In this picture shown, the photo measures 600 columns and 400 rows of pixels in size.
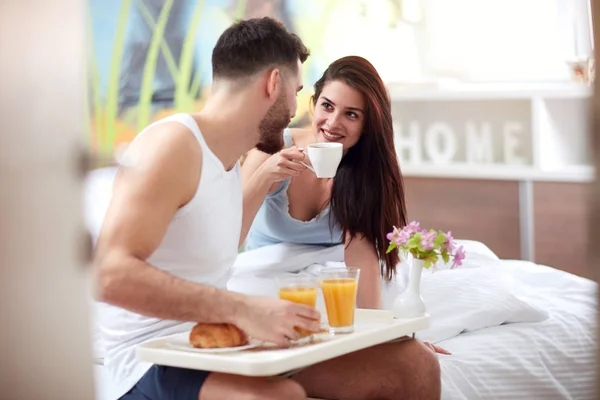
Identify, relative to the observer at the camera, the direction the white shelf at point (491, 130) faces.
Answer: facing the viewer

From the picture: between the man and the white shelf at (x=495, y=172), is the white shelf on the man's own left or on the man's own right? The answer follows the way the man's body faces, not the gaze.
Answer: on the man's own left

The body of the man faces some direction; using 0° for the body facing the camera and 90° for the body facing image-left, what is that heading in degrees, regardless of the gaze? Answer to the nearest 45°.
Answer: approximately 270°

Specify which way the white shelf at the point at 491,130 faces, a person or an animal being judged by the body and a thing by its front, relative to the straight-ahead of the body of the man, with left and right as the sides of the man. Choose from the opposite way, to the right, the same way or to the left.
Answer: to the right

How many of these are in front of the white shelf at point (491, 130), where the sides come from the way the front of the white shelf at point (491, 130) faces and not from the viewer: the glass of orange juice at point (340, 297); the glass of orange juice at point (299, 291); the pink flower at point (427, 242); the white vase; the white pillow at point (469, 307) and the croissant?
6

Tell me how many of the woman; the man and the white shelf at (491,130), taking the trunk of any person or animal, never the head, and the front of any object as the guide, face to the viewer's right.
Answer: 1

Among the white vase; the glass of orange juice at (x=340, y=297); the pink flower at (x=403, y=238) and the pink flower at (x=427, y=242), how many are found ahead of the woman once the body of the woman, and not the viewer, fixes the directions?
4

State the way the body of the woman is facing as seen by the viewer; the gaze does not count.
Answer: toward the camera

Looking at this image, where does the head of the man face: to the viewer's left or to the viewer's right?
to the viewer's right

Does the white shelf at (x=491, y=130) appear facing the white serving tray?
yes

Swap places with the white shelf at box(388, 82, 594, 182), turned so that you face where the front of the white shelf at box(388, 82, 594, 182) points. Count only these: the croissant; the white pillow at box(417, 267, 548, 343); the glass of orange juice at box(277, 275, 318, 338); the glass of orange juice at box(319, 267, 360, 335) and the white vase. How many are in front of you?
5

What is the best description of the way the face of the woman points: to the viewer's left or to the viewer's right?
to the viewer's left
